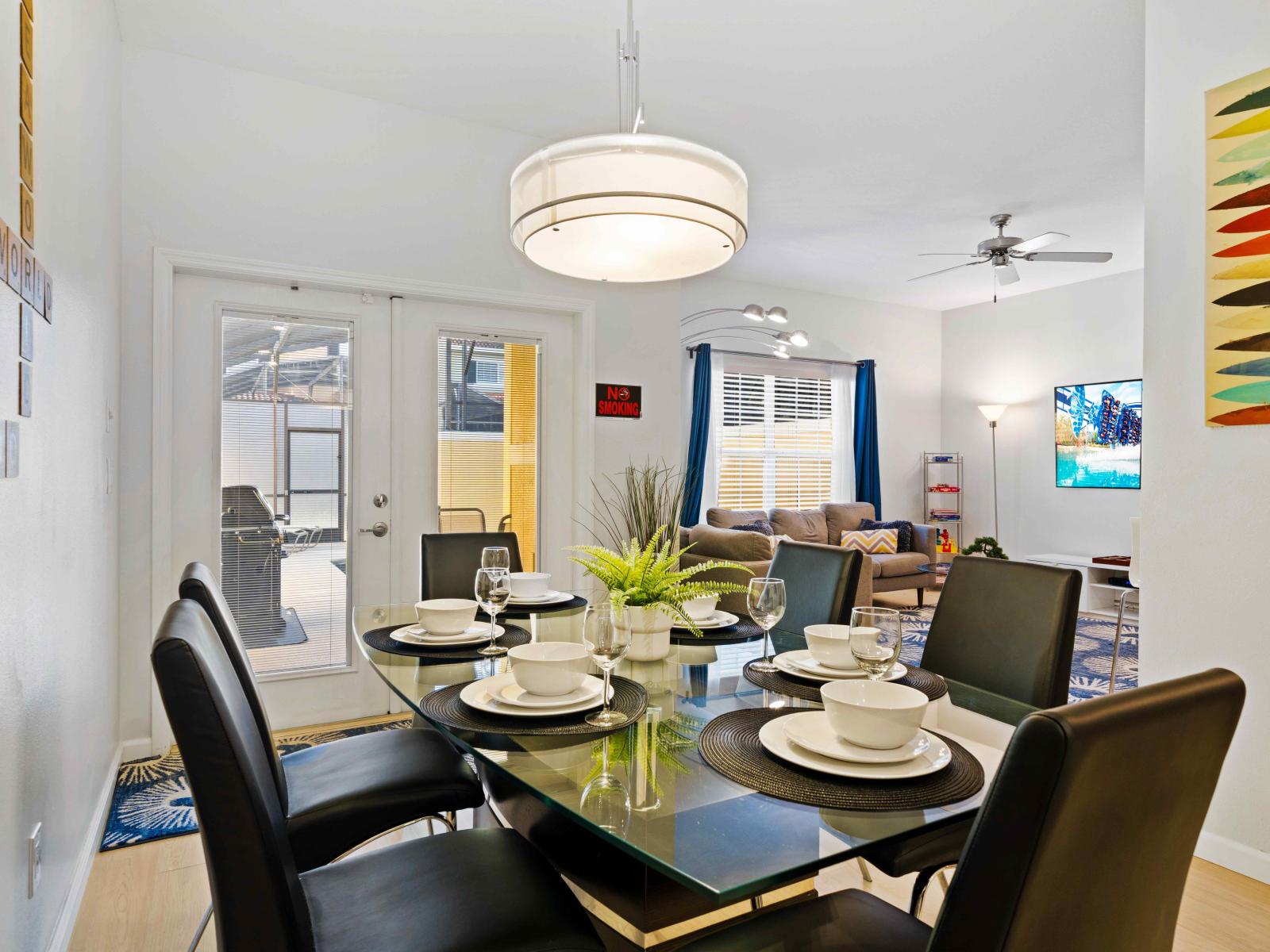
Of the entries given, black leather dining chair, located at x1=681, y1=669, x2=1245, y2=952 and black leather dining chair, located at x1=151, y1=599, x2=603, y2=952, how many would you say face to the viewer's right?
1

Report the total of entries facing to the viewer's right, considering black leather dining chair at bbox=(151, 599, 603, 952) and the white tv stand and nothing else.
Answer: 1

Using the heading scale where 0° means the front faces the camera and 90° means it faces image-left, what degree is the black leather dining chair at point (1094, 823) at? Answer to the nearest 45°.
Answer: approximately 135°

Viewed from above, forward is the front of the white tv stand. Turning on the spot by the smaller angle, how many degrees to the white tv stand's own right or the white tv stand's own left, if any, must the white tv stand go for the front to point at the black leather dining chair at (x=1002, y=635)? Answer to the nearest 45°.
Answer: approximately 45° to the white tv stand's own left

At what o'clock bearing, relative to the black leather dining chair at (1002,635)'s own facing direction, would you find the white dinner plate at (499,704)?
The white dinner plate is roughly at 12 o'clock from the black leather dining chair.

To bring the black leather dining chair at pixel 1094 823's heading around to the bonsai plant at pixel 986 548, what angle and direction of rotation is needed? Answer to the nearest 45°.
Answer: approximately 45° to its right

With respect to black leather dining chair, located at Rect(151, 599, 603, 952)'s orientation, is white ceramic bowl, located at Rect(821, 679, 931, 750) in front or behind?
in front

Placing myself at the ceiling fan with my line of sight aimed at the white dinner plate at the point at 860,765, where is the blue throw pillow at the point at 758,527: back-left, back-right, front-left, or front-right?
back-right

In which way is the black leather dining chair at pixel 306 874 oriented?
to the viewer's right

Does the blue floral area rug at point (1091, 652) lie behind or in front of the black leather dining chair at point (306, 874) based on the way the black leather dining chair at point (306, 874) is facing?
in front

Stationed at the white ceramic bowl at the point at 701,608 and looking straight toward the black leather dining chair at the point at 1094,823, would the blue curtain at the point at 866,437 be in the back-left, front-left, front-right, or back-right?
back-left

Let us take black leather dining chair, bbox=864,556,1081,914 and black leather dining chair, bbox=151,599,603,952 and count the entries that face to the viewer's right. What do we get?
1

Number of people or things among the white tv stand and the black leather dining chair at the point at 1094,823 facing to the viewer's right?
0

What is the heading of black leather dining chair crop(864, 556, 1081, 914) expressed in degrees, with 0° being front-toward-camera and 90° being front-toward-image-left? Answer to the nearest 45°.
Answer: approximately 45°

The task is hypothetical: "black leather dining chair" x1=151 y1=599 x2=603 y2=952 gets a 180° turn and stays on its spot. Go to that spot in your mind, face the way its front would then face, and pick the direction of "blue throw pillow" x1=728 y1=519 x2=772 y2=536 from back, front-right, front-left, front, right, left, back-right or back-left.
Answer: back-right

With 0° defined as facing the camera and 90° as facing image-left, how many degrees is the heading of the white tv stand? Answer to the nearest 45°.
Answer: approximately 45°

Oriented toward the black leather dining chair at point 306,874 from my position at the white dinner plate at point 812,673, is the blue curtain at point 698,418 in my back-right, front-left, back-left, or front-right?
back-right
